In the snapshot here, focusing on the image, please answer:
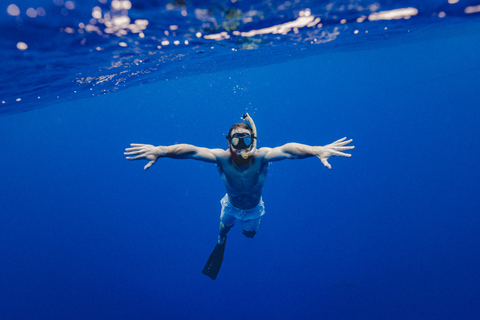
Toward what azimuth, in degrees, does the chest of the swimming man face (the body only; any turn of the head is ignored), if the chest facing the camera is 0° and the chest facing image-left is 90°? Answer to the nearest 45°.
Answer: approximately 0°
